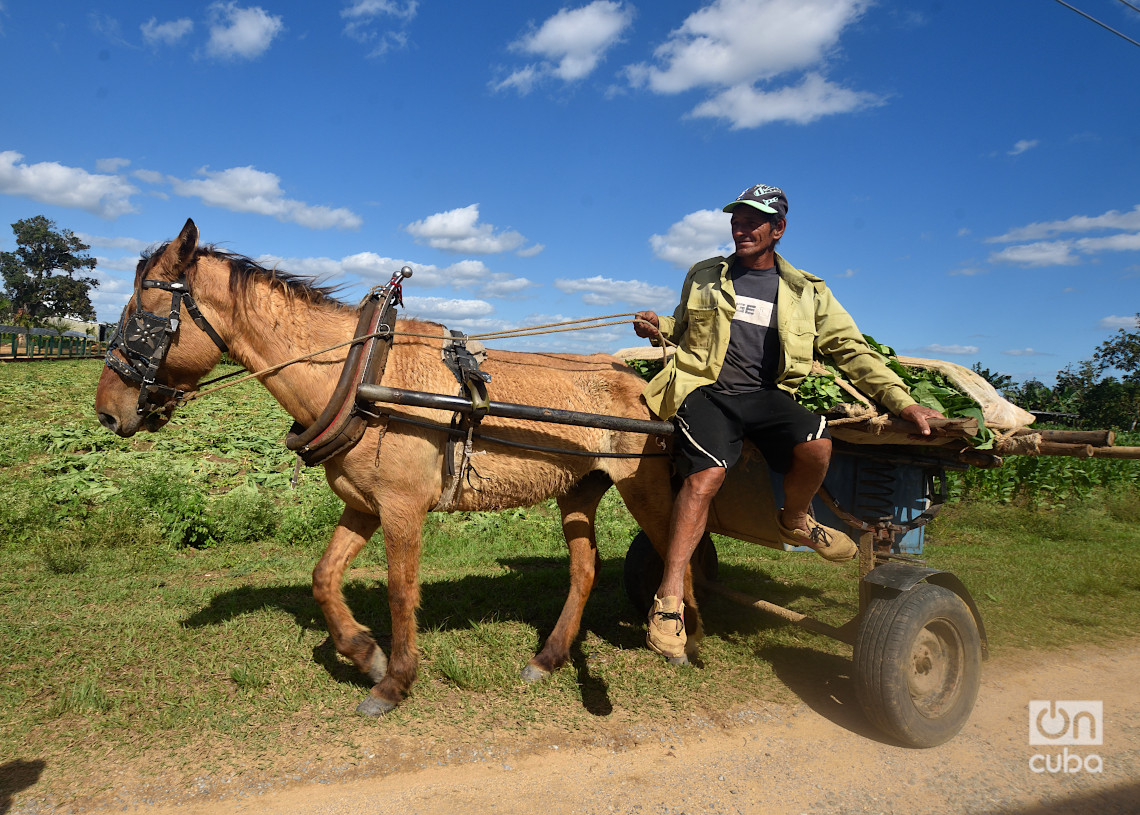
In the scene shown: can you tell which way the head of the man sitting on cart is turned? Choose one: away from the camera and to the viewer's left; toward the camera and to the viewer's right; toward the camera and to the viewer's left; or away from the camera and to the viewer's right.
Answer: toward the camera and to the viewer's left

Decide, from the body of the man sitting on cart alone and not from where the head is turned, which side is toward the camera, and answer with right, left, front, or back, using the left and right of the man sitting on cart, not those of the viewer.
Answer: front

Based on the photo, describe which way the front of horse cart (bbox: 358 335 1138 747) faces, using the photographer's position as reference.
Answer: facing the viewer and to the left of the viewer

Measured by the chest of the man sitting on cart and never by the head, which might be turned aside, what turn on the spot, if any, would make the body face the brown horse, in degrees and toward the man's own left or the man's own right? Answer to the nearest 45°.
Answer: approximately 90° to the man's own right

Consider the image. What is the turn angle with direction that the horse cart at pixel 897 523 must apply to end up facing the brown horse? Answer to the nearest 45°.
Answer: approximately 45° to its right
